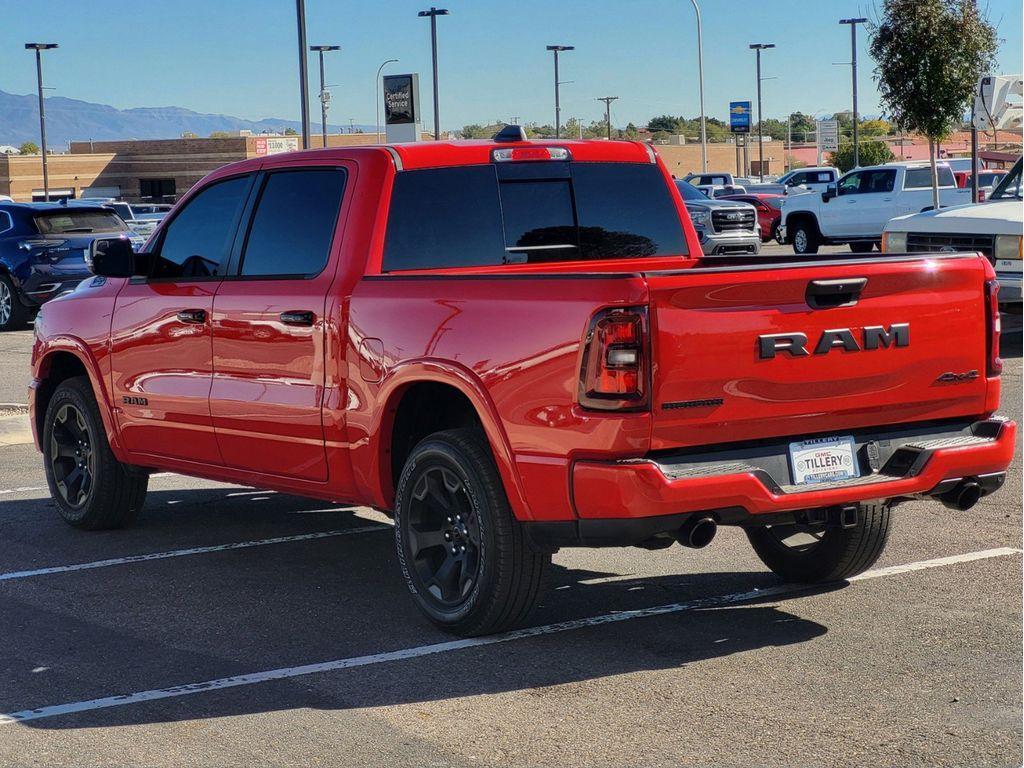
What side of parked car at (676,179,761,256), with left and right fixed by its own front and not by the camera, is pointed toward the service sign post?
right

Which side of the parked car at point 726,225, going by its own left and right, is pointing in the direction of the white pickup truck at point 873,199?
left

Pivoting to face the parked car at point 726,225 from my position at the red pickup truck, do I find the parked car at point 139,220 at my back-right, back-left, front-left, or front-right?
front-left

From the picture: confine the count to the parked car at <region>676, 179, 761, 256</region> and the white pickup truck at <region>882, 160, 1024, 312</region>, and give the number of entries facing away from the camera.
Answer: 0

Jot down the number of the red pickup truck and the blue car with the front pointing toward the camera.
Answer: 0

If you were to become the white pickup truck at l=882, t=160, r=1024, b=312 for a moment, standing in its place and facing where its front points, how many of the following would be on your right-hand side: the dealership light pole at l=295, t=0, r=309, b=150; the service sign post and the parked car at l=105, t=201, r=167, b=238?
3

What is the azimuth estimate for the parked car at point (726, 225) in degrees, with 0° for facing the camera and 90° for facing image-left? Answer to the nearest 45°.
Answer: approximately 315°

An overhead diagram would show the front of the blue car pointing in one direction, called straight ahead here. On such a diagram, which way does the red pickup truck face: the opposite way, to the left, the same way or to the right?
the same way

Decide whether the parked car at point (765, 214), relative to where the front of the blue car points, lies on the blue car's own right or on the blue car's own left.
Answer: on the blue car's own right

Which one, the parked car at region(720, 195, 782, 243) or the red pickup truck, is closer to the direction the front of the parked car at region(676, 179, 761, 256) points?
the red pickup truck

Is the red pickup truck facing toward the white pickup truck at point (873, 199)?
no

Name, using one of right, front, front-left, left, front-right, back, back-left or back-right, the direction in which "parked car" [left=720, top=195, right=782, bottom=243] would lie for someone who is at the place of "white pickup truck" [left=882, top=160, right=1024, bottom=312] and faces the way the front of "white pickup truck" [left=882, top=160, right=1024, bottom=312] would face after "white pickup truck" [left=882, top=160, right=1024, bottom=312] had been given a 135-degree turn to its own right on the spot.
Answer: front

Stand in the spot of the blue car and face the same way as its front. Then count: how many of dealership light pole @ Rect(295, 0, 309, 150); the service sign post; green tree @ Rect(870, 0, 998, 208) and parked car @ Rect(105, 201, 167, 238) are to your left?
0

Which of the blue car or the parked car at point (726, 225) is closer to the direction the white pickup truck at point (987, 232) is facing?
the blue car

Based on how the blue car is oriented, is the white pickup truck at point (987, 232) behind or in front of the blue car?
behind

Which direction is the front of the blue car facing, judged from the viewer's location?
facing away from the viewer and to the left of the viewer

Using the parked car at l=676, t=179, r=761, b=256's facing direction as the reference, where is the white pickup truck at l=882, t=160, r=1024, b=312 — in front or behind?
in front

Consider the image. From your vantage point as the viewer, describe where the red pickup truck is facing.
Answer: facing away from the viewer and to the left of the viewer

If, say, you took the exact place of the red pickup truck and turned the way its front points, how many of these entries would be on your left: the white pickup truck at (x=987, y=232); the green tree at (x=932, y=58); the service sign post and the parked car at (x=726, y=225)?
0
